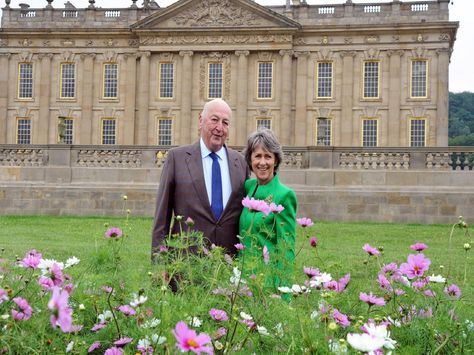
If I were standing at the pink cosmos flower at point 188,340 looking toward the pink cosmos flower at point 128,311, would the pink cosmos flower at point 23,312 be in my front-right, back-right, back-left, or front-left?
front-left

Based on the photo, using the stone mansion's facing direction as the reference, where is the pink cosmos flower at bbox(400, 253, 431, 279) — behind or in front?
in front

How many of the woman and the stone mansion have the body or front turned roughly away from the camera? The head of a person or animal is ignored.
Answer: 0

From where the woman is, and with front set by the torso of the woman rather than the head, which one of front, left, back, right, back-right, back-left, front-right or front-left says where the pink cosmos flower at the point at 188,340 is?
front-left

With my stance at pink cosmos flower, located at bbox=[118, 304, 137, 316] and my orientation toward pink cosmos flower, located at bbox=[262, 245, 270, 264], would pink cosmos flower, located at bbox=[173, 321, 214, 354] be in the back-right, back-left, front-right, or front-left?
back-right

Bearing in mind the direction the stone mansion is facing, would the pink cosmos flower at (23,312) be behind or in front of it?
in front

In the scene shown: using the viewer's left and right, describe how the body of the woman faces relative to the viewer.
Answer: facing the viewer and to the left of the viewer

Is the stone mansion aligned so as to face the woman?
yes

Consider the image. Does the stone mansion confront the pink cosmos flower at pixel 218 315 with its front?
yes

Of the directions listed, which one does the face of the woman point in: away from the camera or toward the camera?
toward the camera

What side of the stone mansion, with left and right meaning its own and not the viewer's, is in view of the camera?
front

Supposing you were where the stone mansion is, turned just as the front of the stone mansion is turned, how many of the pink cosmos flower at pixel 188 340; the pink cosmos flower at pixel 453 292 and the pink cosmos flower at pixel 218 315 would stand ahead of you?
3

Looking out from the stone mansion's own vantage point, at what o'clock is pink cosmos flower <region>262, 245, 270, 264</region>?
The pink cosmos flower is roughly at 12 o'clock from the stone mansion.

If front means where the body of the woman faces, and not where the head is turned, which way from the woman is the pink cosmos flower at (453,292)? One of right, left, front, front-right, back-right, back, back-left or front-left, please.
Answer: left

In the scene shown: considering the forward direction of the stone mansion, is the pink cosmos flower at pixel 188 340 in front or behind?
in front
